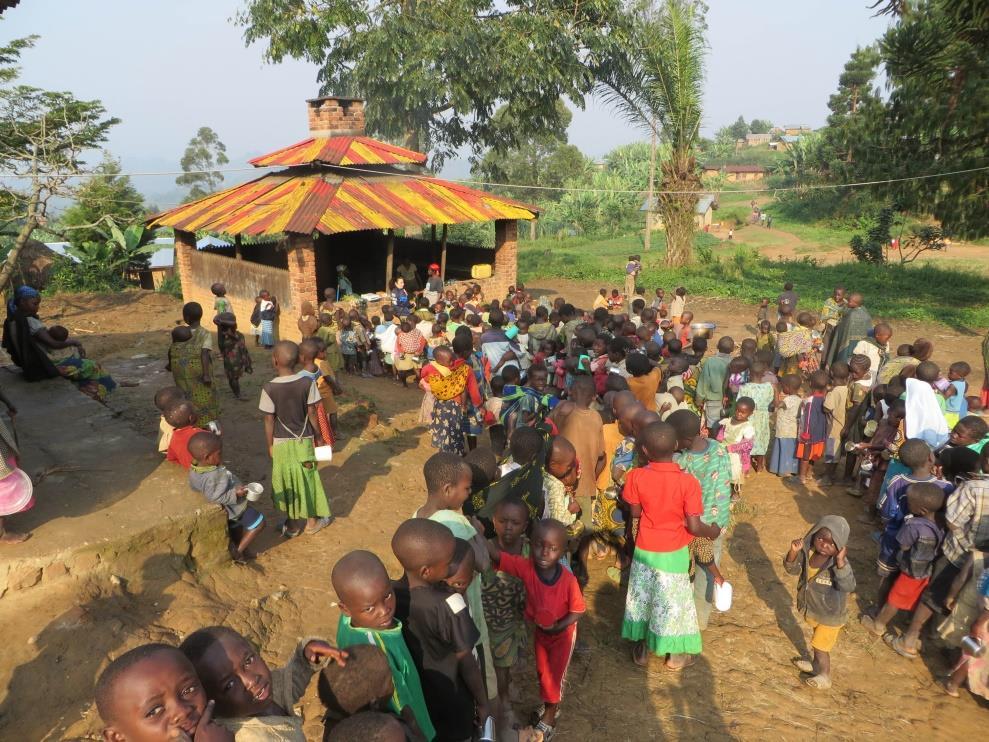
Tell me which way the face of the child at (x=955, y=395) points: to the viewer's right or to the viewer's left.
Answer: to the viewer's left

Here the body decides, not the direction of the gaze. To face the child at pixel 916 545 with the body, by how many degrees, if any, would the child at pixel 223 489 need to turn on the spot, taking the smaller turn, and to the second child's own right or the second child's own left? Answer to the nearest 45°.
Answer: approximately 45° to the second child's own right

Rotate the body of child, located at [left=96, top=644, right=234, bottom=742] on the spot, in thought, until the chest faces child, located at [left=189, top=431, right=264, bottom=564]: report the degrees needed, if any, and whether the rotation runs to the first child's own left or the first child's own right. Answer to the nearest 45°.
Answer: approximately 135° to the first child's own left

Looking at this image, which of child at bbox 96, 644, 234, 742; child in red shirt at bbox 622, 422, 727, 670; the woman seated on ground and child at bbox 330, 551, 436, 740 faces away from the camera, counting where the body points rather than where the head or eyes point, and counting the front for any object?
the child in red shirt

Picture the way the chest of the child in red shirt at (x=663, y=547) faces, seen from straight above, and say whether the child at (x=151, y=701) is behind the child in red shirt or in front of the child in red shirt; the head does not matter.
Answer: behind

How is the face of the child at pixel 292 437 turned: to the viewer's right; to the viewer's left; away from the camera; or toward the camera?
away from the camera

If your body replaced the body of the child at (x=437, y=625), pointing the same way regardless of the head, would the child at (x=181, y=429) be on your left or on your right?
on your left

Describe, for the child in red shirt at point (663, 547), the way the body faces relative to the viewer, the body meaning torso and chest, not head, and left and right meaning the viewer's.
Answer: facing away from the viewer

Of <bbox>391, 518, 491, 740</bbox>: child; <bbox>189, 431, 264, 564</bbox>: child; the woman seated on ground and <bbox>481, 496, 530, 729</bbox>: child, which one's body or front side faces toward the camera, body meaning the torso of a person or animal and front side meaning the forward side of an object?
<bbox>481, 496, 530, 729</bbox>: child

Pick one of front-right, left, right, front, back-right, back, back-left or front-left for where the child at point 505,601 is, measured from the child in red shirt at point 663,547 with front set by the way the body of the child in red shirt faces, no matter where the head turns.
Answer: back-left

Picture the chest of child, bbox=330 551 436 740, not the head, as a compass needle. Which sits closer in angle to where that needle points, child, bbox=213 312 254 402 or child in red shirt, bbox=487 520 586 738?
the child in red shirt

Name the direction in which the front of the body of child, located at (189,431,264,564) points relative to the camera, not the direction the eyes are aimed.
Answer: to the viewer's right

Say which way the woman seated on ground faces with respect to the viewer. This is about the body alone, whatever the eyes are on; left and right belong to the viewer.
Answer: facing to the right of the viewer

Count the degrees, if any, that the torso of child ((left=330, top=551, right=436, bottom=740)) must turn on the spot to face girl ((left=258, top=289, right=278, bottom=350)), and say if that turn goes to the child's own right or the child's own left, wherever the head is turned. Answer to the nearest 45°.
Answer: approximately 135° to the child's own left

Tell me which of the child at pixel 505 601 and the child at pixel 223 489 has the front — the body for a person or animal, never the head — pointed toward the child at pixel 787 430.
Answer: the child at pixel 223 489
